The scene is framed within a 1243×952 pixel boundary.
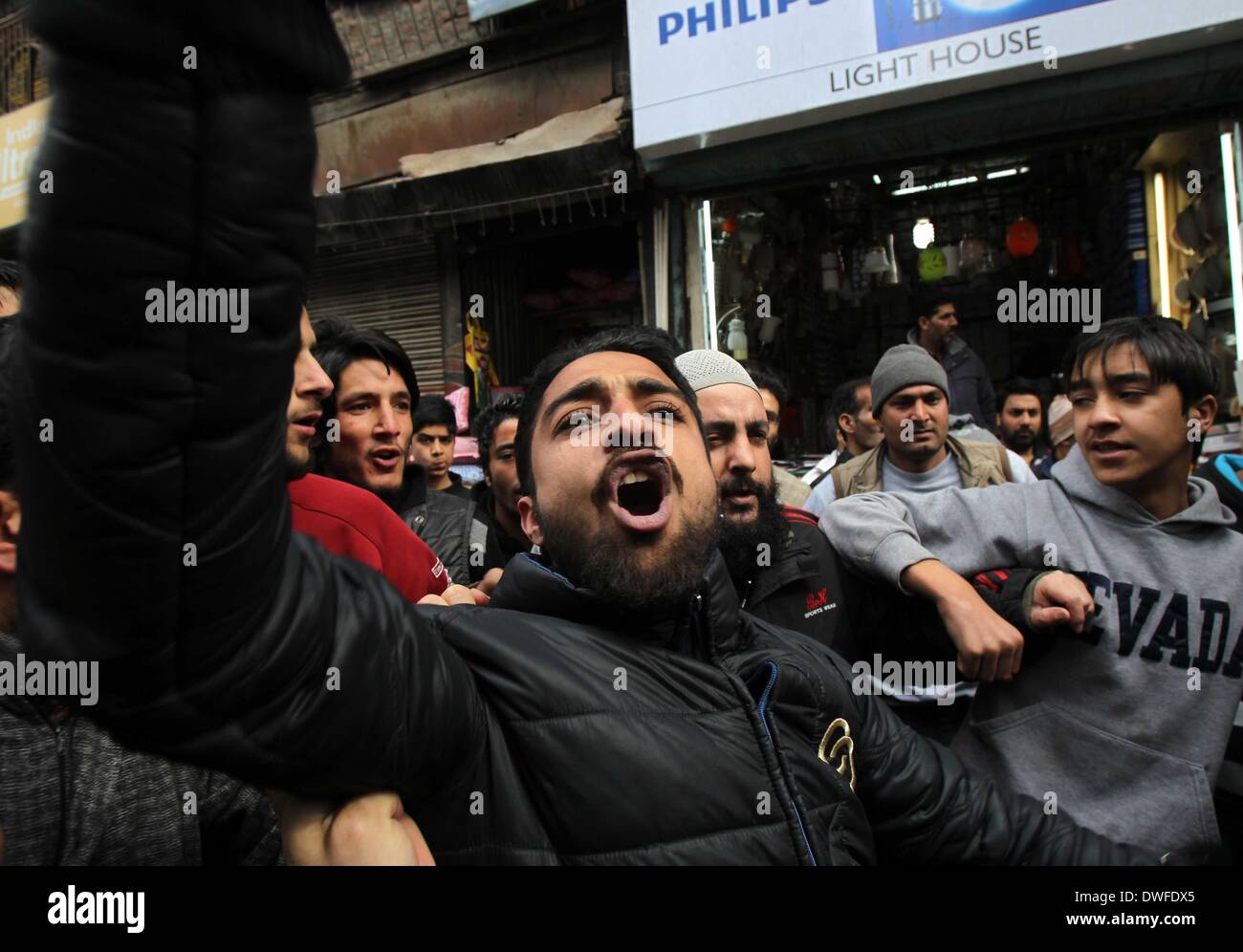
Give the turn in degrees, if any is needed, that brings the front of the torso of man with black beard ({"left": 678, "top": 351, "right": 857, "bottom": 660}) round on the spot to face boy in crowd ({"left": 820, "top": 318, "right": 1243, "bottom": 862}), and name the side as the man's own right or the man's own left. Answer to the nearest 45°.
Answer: approximately 45° to the man's own left

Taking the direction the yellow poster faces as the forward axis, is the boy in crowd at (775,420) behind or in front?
in front

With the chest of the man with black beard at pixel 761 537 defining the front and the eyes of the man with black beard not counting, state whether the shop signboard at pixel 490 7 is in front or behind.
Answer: behind

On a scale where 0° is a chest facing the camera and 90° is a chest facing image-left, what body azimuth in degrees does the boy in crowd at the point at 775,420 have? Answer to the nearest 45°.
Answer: approximately 0°

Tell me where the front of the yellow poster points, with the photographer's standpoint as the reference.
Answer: facing the viewer and to the right of the viewer

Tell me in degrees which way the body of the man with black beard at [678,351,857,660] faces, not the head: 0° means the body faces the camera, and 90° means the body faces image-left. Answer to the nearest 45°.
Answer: approximately 0°

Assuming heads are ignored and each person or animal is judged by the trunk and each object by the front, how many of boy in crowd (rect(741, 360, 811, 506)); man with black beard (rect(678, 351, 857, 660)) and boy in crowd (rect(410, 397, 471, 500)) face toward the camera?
3

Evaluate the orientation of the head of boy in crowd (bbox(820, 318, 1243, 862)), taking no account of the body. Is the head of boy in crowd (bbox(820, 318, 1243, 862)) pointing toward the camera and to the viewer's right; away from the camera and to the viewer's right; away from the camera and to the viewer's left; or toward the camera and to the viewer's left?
toward the camera and to the viewer's left
